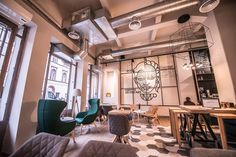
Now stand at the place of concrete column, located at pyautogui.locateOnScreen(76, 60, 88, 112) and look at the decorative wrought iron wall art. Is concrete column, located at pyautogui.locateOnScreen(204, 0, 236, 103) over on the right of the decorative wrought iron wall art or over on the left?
right

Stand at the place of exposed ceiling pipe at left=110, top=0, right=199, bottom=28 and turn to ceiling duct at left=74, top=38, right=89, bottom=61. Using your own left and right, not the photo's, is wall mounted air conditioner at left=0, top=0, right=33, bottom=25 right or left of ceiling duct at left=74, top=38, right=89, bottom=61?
left

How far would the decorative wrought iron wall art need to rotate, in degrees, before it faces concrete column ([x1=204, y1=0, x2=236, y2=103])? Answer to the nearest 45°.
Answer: approximately 45° to its left

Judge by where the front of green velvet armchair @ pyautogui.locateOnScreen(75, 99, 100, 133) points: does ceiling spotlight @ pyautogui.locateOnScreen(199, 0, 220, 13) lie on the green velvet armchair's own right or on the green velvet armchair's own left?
on the green velvet armchair's own left

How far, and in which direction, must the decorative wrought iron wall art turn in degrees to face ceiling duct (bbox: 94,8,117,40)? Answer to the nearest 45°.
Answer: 0° — it already faces it

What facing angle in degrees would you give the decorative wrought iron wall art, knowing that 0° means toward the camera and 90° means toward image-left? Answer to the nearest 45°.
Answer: approximately 0°
